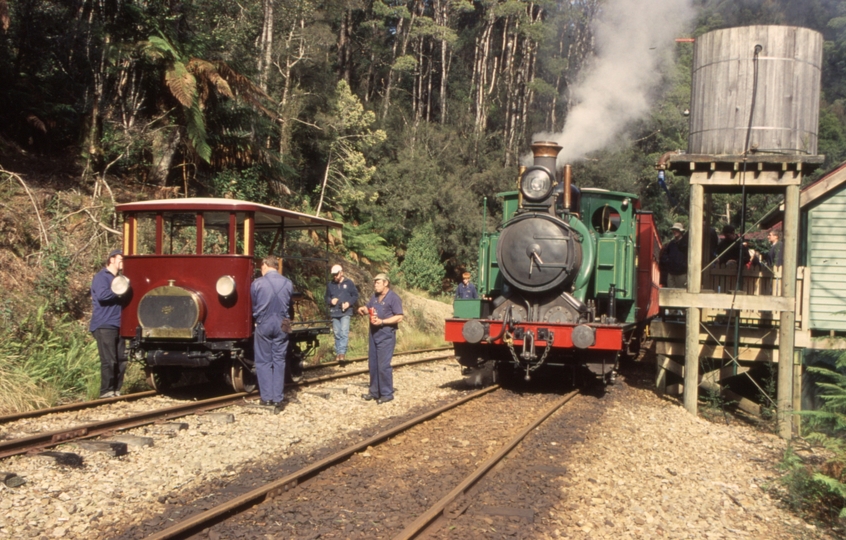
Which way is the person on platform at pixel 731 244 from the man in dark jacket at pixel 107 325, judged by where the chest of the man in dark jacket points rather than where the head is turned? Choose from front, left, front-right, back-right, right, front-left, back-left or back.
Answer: front

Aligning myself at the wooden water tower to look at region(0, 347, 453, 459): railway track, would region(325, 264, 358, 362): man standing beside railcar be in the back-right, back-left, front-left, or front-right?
front-right

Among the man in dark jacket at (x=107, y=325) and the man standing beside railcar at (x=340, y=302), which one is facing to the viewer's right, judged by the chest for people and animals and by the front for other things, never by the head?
the man in dark jacket

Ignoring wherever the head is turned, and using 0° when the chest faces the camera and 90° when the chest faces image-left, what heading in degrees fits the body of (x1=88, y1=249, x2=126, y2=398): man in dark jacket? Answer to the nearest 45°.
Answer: approximately 270°

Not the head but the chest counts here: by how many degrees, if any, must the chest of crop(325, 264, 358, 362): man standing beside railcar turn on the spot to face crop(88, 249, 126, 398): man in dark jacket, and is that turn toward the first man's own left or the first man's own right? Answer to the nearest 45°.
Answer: approximately 45° to the first man's own right

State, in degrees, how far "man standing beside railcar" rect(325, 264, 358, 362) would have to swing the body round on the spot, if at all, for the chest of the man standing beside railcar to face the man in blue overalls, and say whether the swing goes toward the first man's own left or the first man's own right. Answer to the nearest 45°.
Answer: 0° — they already face them

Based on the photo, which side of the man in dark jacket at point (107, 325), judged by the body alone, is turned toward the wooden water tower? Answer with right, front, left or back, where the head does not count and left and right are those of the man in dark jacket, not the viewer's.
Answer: front

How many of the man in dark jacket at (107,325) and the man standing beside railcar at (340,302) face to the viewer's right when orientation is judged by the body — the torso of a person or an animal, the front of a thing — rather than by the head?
1

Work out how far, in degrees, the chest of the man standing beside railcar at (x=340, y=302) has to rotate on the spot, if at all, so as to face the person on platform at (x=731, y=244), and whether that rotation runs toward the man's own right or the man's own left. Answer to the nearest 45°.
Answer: approximately 90° to the man's own left

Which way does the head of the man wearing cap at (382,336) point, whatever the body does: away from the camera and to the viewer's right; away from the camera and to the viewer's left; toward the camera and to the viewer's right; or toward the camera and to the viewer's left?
toward the camera and to the viewer's left

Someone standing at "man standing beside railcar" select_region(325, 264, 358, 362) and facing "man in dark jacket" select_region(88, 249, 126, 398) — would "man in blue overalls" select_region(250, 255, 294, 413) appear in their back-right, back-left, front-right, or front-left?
front-left

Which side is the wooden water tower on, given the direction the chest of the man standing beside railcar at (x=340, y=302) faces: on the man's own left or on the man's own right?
on the man's own left

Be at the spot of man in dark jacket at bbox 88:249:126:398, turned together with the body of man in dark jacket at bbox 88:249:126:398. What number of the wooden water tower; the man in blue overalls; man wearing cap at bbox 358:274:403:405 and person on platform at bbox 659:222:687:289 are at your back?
0

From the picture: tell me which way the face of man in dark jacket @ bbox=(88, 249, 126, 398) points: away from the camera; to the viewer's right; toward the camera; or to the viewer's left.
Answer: to the viewer's right

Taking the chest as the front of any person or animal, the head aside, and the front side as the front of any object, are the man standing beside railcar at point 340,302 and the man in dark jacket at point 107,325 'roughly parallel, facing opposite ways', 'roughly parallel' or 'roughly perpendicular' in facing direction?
roughly perpendicular

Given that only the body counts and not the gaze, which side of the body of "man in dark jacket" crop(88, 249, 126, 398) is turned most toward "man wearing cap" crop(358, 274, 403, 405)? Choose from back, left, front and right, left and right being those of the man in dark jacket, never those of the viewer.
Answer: front

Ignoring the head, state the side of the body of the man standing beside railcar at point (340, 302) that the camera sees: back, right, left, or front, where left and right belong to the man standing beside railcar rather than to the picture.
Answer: front
